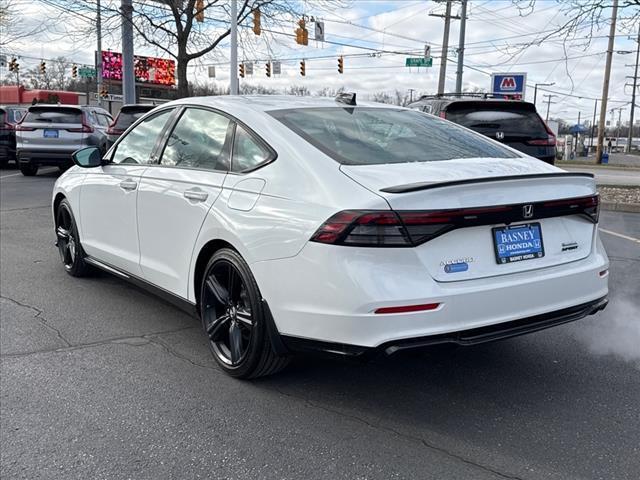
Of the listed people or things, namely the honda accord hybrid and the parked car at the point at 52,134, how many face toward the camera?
0

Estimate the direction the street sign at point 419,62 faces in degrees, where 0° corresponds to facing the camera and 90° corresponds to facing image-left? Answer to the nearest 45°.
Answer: approximately 0°

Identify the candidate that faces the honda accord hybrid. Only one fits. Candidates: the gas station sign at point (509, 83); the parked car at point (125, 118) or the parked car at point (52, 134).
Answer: the gas station sign

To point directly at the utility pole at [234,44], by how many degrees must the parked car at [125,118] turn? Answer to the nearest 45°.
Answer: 0° — it already faces it

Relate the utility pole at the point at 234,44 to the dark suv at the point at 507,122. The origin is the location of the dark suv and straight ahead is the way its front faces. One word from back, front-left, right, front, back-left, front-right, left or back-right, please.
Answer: front

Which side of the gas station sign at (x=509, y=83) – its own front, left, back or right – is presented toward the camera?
front

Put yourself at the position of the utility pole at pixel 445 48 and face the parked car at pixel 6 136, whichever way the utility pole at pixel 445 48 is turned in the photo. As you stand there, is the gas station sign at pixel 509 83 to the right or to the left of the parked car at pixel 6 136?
left

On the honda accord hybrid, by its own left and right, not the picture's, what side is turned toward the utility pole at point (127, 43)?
front

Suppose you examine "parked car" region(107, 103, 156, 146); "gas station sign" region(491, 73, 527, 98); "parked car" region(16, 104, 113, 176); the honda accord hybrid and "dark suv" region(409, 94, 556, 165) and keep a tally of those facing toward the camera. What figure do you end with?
1

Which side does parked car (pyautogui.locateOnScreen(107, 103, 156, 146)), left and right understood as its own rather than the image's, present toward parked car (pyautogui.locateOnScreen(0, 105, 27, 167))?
left

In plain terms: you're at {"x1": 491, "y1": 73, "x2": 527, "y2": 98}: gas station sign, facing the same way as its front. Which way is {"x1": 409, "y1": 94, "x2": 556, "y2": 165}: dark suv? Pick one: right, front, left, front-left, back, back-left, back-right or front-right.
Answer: front

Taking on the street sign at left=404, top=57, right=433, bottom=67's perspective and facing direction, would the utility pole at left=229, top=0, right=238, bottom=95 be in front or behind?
in front

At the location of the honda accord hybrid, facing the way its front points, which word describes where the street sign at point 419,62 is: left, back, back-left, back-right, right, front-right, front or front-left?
front-right

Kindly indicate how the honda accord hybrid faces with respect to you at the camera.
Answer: facing away from the viewer and to the left of the viewer

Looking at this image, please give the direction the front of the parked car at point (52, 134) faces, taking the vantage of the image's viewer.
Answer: facing away from the viewer and to the right of the viewer

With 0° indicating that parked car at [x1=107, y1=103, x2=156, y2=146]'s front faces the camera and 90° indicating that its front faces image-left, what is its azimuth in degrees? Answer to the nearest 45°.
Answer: approximately 225°
